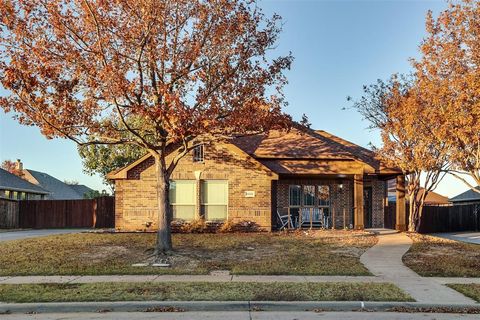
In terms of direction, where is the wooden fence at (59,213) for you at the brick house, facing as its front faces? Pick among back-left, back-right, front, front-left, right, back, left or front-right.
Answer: back-right

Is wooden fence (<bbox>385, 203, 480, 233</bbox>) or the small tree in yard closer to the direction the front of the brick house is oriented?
the small tree in yard

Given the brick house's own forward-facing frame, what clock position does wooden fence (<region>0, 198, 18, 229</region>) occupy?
The wooden fence is roughly at 4 o'clock from the brick house.

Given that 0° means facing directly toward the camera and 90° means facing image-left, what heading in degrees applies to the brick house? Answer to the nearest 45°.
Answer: approximately 0°

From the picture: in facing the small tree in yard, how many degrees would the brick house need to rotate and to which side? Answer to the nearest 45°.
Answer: approximately 90° to its left

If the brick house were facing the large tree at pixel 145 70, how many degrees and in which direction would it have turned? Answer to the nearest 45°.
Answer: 0° — it already faces it

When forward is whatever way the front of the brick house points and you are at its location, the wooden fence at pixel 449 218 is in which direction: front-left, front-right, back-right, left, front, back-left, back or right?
back-left

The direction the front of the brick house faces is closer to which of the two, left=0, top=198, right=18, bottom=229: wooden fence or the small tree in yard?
the small tree in yard

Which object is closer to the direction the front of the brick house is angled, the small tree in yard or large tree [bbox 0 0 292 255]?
the large tree
